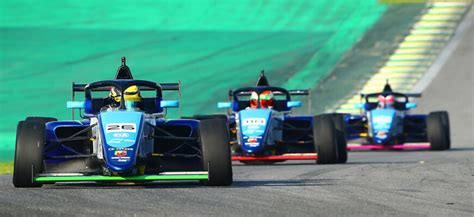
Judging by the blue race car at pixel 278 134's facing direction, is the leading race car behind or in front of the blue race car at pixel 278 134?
in front

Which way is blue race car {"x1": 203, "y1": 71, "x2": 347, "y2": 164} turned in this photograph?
toward the camera

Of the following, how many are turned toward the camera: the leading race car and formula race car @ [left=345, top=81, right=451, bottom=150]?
2

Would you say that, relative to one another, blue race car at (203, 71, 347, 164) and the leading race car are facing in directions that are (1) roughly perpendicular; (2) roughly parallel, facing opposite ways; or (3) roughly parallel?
roughly parallel

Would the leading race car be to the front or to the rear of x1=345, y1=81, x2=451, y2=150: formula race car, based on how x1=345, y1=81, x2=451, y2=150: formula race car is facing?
to the front

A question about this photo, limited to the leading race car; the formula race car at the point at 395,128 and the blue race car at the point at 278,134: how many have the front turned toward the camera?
3

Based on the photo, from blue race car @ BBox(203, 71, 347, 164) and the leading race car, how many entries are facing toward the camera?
2

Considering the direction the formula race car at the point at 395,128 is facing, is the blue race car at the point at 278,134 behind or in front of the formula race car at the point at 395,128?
in front

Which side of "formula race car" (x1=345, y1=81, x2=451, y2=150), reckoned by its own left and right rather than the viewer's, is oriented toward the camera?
front
